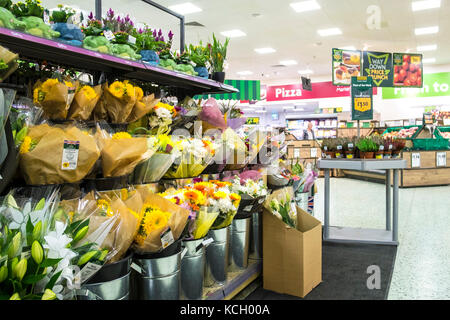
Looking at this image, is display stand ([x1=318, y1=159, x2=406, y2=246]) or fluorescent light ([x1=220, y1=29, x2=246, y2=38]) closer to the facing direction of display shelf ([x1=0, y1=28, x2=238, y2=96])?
the display stand

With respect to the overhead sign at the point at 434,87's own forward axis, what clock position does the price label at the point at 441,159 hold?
The price label is roughly at 12 o'clock from the overhead sign.

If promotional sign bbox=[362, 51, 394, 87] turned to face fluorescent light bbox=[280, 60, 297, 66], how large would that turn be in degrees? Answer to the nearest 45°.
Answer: approximately 135° to its right

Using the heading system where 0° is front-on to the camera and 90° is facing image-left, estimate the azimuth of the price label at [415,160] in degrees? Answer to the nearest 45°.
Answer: approximately 0°

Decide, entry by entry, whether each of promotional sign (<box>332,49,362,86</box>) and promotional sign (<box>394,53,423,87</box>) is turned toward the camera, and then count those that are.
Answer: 2

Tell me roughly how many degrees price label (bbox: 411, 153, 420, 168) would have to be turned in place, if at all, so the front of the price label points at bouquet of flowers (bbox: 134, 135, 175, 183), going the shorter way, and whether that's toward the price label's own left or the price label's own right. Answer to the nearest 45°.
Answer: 0° — it already faces it
